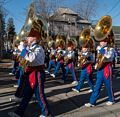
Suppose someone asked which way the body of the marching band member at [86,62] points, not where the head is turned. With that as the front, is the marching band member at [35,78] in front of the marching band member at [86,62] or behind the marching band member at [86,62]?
in front

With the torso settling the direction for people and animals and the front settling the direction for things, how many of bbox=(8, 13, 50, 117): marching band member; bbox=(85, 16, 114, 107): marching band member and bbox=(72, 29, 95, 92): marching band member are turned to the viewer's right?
0

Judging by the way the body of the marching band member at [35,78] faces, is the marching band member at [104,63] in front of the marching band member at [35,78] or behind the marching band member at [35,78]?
behind

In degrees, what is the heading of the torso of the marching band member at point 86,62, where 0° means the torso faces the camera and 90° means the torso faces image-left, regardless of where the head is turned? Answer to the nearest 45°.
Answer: approximately 45°

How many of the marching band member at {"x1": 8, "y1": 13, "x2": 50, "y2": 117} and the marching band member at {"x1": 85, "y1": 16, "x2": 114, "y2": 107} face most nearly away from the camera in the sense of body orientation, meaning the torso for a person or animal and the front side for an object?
0

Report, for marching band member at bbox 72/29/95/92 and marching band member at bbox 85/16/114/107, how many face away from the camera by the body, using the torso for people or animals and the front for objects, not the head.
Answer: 0

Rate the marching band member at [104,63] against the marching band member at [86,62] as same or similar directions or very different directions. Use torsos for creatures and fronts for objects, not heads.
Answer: same or similar directions

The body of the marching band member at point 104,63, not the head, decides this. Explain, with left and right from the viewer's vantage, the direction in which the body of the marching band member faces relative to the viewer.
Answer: facing the viewer and to the left of the viewer

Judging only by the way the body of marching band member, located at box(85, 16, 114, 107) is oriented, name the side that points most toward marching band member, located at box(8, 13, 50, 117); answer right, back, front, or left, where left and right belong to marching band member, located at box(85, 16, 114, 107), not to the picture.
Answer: front

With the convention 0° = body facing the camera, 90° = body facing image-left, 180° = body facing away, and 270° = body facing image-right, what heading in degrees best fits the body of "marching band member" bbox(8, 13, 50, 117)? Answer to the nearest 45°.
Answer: approximately 90°
